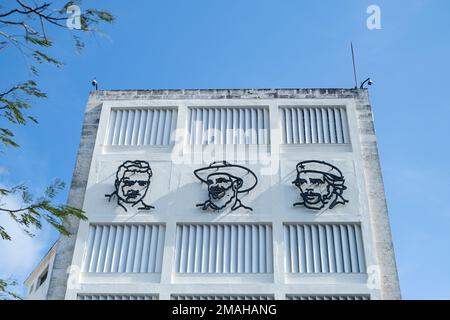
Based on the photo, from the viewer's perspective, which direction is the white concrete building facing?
toward the camera
